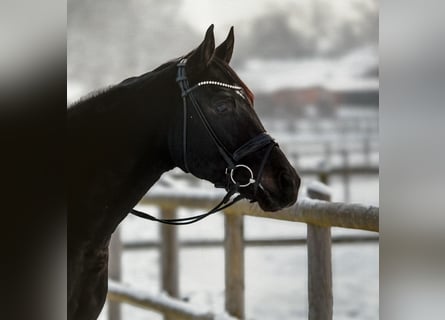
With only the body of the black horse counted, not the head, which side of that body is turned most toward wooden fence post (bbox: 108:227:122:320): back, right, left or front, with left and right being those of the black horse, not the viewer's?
left

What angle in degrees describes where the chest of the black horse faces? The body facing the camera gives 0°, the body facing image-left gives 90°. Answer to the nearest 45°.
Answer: approximately 270°
